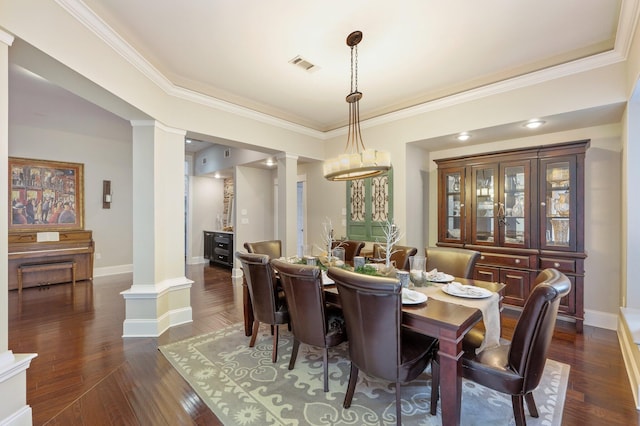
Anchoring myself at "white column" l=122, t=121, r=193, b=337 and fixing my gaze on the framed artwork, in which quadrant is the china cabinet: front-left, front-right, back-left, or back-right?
back-right

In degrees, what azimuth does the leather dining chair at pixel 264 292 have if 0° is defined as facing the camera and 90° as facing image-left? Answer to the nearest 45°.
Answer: approximately 225°

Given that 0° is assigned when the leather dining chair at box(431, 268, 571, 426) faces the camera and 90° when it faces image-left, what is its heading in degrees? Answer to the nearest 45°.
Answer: approximately 135°

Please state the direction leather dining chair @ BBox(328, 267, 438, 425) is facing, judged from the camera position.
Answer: facing away from the viewer and to the right of the viewer

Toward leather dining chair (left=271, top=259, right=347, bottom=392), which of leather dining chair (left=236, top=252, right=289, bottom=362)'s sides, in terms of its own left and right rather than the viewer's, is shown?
right

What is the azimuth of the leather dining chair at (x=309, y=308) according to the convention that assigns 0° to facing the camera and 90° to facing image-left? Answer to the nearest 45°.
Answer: approximately 225°

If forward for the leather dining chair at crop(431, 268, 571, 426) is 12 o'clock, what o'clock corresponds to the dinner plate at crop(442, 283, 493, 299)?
The dinner plate is roughly at 12 o'clock from the leather dining chair.

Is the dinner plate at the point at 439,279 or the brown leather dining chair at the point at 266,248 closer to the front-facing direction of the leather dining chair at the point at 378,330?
the dinner plate
